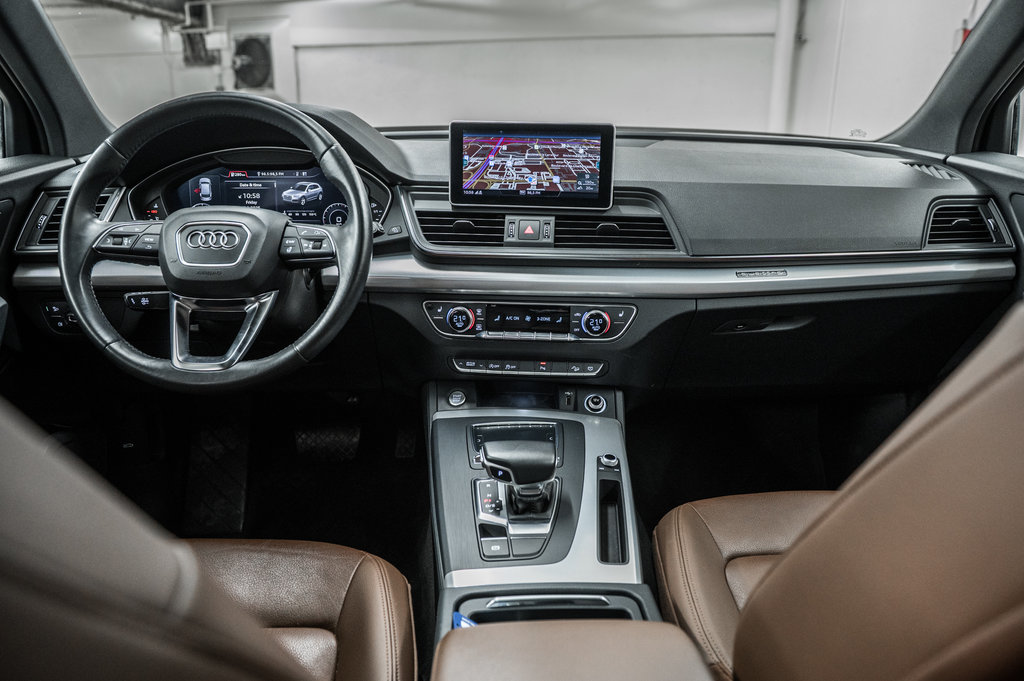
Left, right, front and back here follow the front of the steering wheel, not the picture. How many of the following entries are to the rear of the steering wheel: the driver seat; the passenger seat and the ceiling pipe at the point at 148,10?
1

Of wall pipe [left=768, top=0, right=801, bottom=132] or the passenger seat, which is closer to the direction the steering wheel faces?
the passenger seat

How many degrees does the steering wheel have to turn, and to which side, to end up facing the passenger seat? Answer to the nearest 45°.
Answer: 0° — it already faces it

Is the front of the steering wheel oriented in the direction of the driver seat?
yes

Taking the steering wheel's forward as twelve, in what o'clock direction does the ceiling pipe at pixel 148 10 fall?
The ceiling pipe is roughly at 6 o'clock from the steering wheel.

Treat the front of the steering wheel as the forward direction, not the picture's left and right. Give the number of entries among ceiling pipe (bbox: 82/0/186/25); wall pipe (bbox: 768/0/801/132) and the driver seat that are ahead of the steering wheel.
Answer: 1

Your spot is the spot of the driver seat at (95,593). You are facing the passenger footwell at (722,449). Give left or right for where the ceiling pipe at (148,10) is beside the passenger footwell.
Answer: left

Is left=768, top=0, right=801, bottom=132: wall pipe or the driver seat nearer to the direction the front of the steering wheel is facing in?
the driver seat

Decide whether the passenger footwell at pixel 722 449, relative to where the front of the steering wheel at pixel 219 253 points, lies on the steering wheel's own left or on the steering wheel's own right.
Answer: on the steering wheel's own left

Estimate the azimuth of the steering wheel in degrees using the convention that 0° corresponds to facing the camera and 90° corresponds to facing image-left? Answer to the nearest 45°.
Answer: approximately 0°

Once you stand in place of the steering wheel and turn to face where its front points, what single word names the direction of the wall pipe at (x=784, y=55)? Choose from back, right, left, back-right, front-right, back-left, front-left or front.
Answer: back-left
